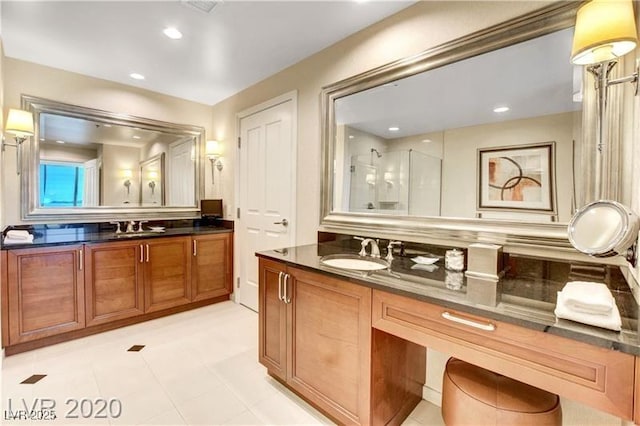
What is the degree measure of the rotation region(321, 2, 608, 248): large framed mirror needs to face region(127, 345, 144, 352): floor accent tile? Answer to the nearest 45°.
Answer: approximately 45° to its right

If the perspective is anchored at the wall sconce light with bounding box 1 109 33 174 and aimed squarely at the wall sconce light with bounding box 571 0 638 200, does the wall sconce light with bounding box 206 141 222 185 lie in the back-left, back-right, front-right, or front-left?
front-left

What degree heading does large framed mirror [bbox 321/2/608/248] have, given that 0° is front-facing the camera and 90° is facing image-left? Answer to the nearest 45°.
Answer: approximately 45°

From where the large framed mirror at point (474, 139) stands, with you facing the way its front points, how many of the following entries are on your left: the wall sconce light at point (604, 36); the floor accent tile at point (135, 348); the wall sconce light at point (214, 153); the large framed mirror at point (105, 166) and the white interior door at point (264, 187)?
1

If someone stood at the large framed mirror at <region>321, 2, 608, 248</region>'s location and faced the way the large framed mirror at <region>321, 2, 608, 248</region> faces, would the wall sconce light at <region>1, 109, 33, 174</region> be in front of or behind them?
in front

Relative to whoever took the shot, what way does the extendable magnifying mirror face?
facing the viewer and to the left of the viewer

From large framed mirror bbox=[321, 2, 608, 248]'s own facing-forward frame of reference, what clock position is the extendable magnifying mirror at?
The extendable magnifying mirror is roughly at 9 o'clock from the large framed mirror.

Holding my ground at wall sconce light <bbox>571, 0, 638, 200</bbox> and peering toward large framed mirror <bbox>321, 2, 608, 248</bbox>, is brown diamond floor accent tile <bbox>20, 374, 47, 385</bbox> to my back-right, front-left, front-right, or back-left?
front-left

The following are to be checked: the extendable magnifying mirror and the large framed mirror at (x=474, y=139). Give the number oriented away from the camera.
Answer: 0

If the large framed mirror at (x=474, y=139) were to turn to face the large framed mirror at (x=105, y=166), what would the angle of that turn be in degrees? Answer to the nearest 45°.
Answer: approximately 45° to its right

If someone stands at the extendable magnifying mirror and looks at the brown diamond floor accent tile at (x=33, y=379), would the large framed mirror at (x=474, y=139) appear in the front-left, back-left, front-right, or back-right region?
front-right

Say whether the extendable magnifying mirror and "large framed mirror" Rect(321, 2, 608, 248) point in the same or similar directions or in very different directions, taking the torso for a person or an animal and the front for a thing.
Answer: same or similar directions
